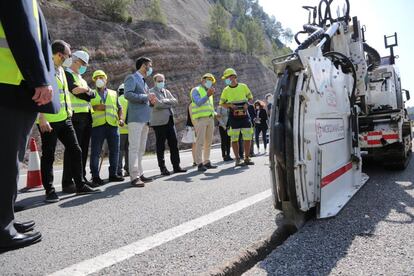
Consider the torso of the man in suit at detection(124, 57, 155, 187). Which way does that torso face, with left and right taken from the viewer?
facing to the right of the viewer

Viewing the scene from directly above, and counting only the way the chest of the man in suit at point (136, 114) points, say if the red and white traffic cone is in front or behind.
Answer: behind

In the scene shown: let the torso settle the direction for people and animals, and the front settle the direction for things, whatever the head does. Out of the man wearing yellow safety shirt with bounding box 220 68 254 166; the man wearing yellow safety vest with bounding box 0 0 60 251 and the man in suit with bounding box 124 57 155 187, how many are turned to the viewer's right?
2

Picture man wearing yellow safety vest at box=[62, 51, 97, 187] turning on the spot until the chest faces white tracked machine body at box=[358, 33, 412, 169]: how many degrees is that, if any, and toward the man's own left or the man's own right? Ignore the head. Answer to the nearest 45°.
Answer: approximately 45° to the man's own left

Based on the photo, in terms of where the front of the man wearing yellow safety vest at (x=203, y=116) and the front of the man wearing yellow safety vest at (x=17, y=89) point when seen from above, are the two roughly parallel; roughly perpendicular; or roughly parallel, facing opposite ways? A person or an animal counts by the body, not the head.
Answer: roughly perpendicular

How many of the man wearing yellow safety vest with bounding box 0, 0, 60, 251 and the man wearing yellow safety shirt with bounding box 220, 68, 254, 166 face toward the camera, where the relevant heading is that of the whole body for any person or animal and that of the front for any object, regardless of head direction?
1

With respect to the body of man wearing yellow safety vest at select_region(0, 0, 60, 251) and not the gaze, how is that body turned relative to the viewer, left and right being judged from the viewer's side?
facing to the right of the viewer

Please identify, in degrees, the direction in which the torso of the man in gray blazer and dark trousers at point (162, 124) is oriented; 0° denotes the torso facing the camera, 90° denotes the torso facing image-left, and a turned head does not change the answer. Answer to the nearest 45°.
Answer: approximately 315°

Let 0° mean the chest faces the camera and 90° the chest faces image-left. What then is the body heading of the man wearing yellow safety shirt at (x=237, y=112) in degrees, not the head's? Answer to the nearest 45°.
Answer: approximately 0°

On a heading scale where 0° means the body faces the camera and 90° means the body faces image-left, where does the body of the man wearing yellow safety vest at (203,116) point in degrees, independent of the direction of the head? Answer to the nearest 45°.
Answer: approximately 315°

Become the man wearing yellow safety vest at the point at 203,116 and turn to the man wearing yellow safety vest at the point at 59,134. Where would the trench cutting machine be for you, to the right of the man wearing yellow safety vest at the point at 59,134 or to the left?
left
